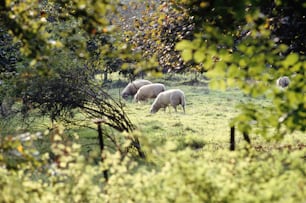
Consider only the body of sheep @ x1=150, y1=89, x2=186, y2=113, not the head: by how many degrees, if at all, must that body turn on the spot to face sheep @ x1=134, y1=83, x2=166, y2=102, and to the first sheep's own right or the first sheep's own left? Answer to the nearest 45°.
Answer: approximately 90° to the first sheep's own right

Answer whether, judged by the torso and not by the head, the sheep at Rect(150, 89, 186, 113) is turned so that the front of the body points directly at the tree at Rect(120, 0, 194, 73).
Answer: no

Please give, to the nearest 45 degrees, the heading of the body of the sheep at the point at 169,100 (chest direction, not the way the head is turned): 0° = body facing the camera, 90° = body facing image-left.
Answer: approximately 90°
